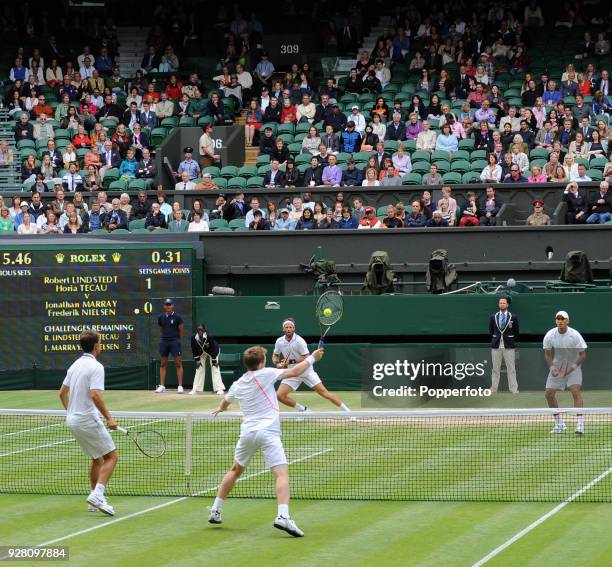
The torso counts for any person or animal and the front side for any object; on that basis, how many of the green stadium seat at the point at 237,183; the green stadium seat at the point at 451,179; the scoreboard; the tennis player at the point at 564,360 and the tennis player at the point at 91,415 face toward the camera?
4

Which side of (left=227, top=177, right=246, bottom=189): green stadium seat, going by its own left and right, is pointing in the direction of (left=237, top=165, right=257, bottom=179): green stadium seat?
back

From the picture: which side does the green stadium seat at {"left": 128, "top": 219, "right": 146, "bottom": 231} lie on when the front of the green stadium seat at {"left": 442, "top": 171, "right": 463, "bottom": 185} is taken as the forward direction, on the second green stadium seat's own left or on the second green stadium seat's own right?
on the second green stadium seat's own right

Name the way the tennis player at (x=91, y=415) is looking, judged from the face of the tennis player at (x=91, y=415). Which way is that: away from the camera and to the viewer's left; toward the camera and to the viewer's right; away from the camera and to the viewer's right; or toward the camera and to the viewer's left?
away from the camera and to the viewer's right

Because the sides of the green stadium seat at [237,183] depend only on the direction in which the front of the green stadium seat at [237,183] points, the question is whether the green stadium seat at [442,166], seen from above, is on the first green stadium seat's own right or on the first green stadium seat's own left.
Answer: on the first green stadium seat's own left

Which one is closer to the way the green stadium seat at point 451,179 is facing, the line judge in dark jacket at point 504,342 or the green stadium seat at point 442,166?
the line judge in dark jacket

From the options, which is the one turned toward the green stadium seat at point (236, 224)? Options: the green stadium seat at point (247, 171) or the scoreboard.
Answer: the green stadium seat at point (247, 171)

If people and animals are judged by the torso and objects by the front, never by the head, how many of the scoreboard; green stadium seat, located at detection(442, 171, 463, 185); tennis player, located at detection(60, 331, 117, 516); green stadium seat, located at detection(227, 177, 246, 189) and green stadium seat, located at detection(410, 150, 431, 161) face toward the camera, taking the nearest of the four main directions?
4

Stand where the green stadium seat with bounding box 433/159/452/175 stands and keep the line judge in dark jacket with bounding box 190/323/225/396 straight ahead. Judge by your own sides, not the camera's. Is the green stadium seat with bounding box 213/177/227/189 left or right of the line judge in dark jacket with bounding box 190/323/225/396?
right

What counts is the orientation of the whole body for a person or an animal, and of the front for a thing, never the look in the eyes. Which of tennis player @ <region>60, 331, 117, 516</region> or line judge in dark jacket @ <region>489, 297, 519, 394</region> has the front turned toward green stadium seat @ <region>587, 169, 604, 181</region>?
the tennis player

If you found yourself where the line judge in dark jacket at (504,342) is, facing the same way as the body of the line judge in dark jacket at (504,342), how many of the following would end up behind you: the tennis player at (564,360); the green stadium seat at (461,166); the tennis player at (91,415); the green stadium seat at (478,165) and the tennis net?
2

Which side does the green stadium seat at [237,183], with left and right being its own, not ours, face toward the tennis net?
front
